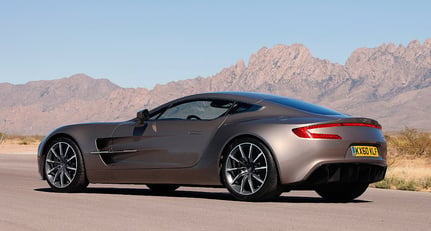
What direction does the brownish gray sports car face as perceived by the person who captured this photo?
facing away from the viewer and to the left of the viewer

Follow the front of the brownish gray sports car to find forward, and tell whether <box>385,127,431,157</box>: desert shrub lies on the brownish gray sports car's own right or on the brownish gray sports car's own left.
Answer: on the brownish gray sports car's own right
